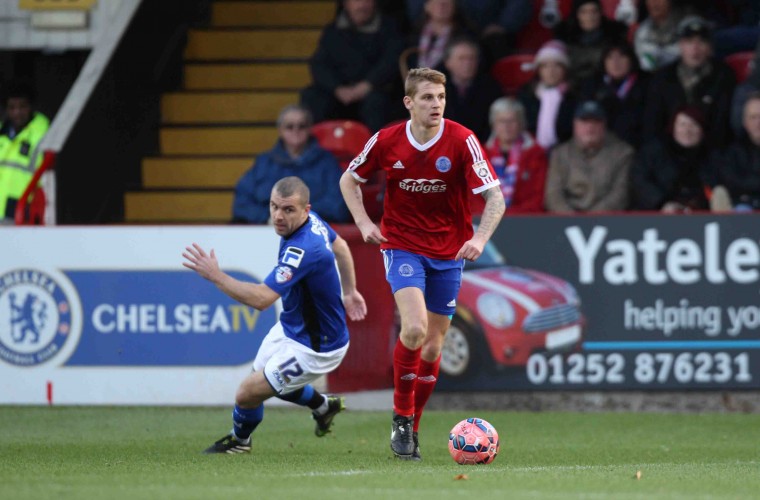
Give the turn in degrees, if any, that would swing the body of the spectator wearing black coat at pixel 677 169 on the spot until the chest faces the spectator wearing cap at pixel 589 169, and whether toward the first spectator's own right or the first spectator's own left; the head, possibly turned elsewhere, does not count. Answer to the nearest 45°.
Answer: approximately 90° to the first spectator's own right

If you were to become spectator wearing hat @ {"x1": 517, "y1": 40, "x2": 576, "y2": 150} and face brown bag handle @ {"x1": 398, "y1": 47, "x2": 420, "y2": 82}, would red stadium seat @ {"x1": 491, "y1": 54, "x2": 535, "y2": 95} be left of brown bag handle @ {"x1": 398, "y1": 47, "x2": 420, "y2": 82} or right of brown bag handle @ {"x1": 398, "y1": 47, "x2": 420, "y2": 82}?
right

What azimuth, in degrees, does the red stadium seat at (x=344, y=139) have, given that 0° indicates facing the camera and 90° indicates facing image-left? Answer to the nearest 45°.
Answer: approximately 0°

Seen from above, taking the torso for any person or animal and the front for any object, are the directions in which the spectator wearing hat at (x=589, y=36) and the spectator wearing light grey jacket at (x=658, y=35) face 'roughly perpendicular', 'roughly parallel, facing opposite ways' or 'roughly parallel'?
roughly parallel

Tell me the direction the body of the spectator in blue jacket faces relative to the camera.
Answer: toward the camera

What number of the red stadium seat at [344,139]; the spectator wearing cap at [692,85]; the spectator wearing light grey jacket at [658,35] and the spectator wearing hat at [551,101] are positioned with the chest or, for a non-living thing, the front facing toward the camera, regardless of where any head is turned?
4

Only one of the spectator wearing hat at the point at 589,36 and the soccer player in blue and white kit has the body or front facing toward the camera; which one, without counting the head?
the spectator wearing hat

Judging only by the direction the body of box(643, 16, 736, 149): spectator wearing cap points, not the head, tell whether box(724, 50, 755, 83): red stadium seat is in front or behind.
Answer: behind

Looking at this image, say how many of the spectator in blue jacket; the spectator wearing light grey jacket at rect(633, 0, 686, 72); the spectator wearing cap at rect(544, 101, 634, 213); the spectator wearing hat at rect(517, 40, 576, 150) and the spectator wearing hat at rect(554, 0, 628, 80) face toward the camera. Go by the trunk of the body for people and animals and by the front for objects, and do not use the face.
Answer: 5

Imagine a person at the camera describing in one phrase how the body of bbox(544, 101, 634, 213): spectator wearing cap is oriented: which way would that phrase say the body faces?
toward the camera

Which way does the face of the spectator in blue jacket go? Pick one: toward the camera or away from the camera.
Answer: toward the camera

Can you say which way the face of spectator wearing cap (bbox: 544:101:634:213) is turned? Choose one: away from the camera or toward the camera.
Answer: toward the camera

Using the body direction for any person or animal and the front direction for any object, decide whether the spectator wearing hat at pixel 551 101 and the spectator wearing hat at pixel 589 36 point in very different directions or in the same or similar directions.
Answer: same or similar directions

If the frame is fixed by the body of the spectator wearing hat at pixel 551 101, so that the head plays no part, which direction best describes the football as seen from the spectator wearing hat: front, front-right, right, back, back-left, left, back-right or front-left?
front

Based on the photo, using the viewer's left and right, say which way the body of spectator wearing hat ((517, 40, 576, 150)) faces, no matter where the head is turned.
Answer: facing the viewer

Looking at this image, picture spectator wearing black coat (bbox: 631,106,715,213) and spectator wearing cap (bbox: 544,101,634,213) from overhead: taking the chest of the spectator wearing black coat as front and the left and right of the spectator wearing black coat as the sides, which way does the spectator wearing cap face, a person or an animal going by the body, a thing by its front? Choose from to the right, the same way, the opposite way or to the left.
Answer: the same way

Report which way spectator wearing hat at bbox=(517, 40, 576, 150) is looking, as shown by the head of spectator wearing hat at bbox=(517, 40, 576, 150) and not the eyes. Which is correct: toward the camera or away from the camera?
toward the camera
